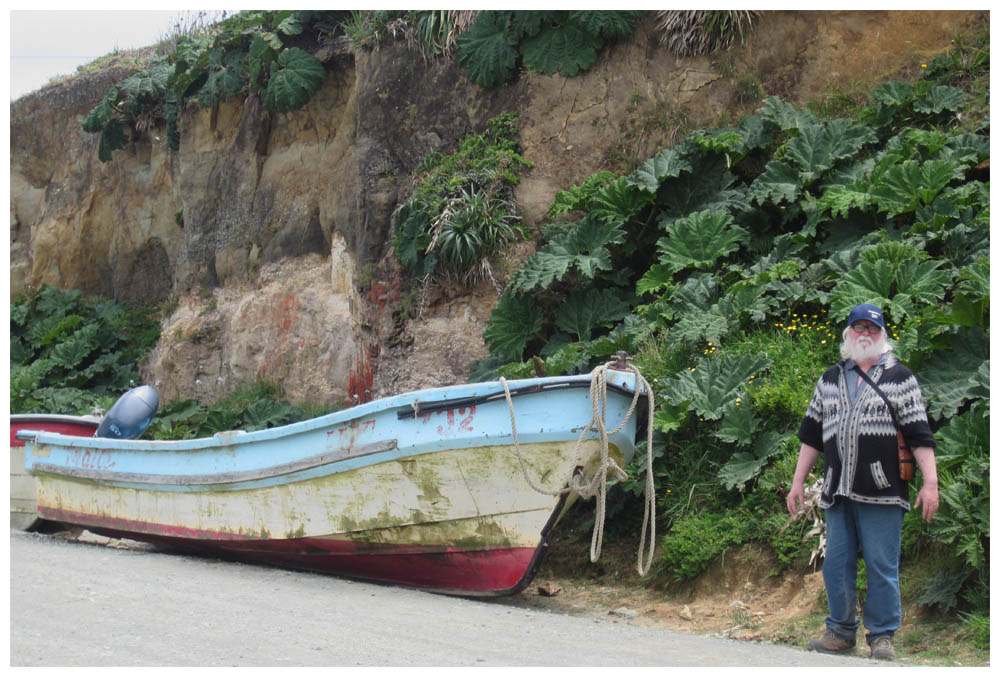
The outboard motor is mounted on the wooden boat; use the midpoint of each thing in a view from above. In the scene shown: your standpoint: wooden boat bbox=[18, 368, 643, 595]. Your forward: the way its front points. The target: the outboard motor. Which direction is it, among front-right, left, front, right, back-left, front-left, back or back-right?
back

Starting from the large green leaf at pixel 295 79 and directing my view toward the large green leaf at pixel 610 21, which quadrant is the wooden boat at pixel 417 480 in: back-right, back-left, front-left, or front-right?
front-right

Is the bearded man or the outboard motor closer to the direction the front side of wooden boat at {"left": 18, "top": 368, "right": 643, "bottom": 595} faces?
the bearded man

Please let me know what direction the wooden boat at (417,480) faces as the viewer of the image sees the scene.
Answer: facing the viewer and to the right of the viewer

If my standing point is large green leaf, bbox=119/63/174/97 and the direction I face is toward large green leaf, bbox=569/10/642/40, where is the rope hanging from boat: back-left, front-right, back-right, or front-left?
front-right

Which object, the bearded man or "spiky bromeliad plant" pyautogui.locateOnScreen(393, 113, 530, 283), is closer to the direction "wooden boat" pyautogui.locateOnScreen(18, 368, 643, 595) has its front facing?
the bearded man

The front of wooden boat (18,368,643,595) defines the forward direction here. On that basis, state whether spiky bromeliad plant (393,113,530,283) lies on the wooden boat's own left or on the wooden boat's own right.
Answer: on the wooden boat's own left

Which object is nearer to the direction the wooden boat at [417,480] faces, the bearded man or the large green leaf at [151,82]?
the bearded man

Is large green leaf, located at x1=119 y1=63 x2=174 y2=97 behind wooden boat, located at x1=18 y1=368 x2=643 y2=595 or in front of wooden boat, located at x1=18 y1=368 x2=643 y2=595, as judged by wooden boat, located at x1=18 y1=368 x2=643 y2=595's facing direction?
behind

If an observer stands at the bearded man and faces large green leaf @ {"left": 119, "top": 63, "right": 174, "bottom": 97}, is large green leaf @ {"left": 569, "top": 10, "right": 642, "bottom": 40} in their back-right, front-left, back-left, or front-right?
front-right

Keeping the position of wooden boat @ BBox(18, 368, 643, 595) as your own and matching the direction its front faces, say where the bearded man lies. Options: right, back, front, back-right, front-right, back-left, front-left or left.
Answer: front

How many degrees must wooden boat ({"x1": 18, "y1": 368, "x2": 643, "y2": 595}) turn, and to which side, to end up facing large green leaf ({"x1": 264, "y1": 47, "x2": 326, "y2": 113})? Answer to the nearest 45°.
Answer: approximately 135° to its left
